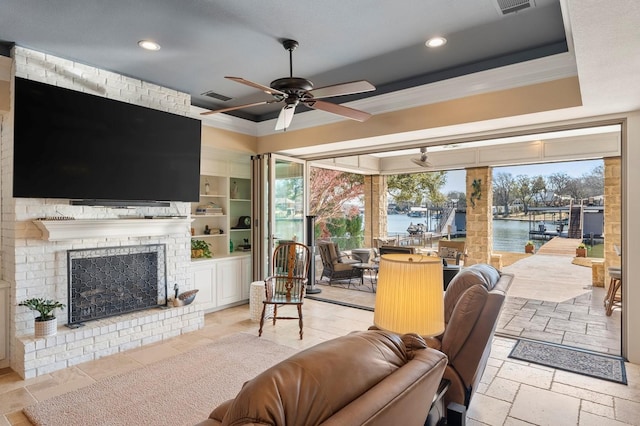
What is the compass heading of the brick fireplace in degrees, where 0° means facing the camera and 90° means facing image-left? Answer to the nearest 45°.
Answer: approximately 315°

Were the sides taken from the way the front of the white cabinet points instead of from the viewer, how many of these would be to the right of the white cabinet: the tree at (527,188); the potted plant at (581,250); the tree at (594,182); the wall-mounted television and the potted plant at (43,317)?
2

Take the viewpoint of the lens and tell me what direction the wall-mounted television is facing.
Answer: facing the viewer and to the right of the viewer

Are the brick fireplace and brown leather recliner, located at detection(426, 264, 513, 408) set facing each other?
yes

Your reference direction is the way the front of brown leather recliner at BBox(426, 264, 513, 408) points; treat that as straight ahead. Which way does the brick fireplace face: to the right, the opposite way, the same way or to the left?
the opposite way

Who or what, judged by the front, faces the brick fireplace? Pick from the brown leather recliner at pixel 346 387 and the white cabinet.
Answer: the brown leather recliner

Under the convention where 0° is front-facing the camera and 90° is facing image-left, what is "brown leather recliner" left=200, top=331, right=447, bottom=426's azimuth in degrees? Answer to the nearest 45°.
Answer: approximately 135°

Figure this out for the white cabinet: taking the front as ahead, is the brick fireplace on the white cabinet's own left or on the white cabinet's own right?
on the white cabinet's own right

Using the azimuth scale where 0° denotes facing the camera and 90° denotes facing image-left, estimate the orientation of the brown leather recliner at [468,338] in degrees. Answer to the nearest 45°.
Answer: approximately 90°

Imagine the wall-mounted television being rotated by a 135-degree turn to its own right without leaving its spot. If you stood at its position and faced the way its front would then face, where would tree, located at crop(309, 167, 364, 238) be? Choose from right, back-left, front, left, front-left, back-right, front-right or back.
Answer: back-right

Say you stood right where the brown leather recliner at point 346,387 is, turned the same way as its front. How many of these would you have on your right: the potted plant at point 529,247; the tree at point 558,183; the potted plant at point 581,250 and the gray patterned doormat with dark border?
4

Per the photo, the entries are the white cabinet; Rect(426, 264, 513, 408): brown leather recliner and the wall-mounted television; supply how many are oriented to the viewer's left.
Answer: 1
